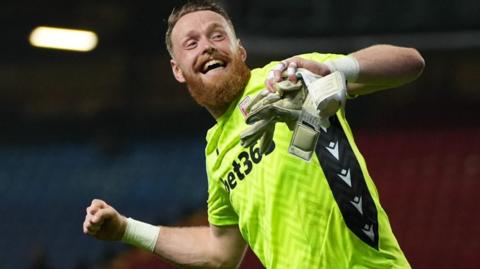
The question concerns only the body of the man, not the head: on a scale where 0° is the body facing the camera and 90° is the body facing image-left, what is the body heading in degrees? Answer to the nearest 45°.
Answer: approximately 45°
